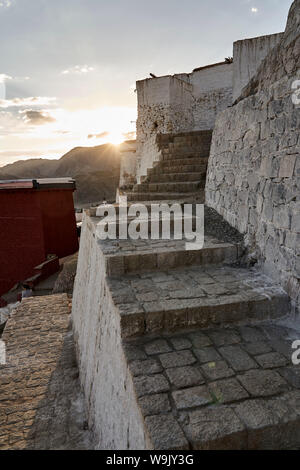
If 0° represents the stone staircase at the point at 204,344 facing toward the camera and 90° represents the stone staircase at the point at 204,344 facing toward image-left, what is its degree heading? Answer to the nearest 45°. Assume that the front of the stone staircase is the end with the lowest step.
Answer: approximately 0°

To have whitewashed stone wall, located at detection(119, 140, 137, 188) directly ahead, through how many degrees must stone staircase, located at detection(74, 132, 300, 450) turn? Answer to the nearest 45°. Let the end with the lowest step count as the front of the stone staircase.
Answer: approximately 180°

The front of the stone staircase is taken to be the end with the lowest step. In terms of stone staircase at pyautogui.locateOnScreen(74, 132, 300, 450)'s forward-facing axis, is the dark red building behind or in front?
behind

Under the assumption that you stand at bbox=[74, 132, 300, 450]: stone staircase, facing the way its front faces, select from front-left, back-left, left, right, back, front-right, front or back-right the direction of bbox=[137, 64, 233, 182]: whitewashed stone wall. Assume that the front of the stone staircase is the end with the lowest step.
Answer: back

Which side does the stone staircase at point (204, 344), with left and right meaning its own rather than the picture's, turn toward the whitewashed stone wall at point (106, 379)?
right

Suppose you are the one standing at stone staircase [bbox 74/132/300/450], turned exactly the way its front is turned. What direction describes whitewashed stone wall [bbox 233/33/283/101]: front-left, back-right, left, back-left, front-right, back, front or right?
back

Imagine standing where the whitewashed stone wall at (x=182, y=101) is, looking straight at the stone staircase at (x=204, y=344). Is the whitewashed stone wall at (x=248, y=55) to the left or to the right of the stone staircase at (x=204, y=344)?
left
